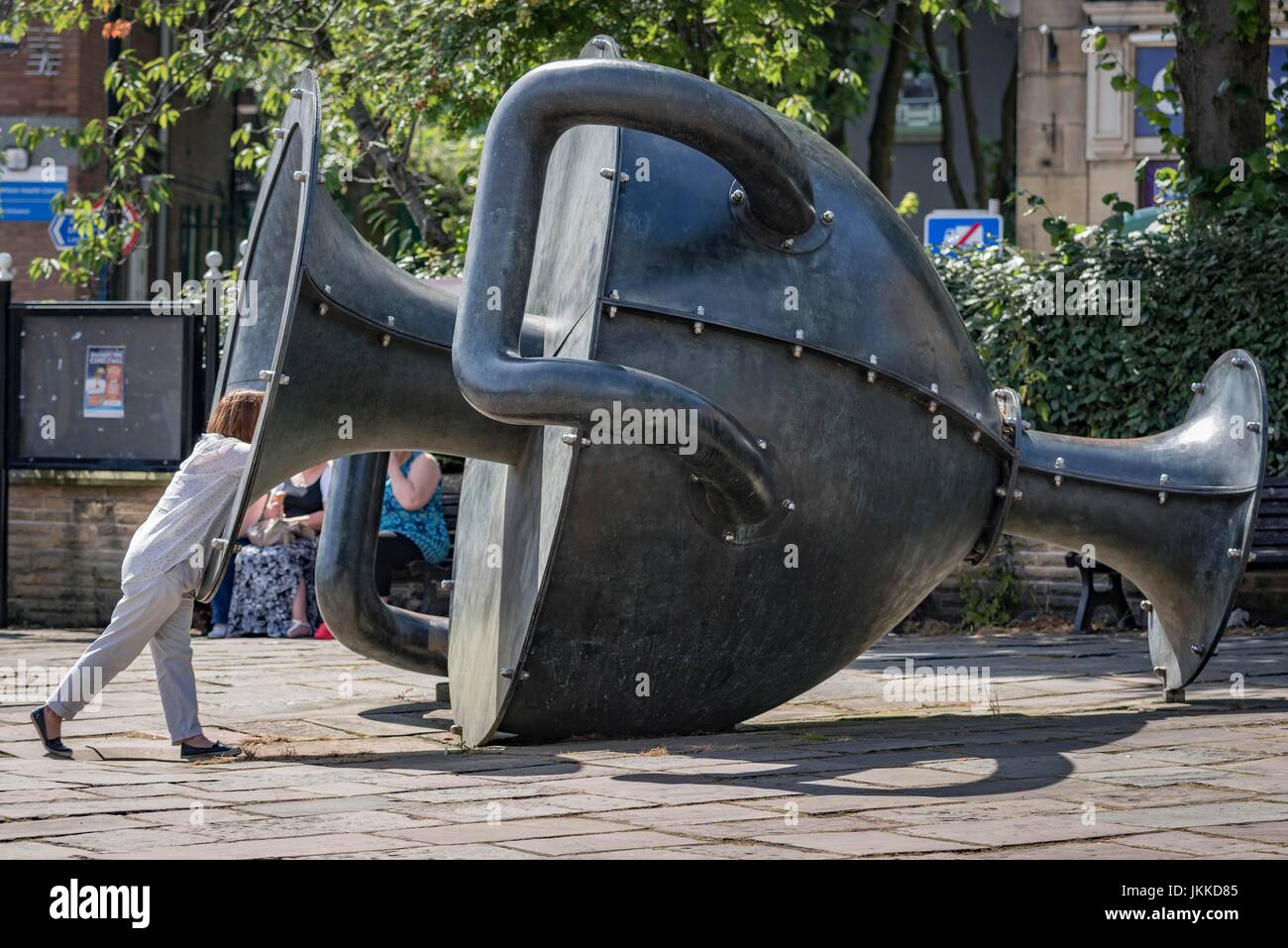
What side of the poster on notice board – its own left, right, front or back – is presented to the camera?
front

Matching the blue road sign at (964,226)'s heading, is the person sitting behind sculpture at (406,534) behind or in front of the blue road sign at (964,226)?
in front

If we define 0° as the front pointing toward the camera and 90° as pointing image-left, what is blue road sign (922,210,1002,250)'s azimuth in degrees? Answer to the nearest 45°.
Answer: approximately 0°

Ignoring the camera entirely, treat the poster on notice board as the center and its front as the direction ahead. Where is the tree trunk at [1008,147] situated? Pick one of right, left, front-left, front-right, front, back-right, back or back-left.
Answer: back-left

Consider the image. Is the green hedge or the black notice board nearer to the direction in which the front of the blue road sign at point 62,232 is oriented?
the black notice board

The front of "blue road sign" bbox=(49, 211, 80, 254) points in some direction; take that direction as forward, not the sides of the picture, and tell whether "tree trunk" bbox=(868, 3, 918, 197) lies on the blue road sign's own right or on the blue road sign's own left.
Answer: on the blue road sign's own left

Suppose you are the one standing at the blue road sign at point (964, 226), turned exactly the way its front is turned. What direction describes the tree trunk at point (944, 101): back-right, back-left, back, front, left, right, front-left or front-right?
back

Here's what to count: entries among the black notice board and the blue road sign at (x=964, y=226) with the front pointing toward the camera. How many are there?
2

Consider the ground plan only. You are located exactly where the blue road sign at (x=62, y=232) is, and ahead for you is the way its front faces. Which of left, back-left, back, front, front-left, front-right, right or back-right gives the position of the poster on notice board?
front

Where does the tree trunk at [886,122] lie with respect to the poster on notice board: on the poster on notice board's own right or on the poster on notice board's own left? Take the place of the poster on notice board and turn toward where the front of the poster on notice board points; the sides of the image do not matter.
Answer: on the poster on notice board's own left

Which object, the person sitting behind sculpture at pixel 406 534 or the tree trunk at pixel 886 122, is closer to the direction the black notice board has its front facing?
the person sitting behind sculpture

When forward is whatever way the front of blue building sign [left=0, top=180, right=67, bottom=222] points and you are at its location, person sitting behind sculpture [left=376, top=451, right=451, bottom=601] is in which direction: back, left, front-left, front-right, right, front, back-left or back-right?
front
